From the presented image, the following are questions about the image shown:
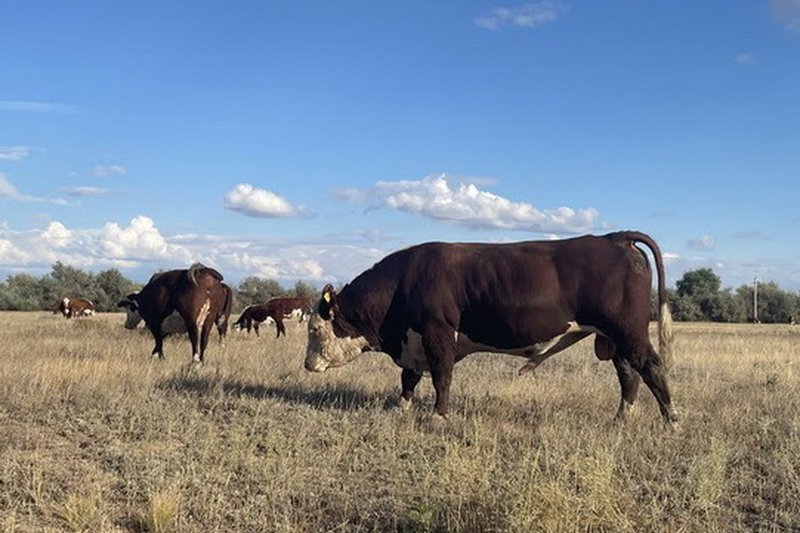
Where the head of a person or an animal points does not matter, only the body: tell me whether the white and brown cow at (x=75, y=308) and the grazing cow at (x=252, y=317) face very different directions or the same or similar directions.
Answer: same or similar directions

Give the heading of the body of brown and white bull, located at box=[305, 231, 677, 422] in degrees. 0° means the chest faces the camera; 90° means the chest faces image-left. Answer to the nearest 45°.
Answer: approximately 90°

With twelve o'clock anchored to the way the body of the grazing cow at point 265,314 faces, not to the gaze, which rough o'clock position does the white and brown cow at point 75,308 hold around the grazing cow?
The white and brown cow is roughly at 2 o'clock from the grazing cow.

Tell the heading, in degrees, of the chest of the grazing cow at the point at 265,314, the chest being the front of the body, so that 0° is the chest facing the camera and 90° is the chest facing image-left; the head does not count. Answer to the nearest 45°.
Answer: approximately 90°

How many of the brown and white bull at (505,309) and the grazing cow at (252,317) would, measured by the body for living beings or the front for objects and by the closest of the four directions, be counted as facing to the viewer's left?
2

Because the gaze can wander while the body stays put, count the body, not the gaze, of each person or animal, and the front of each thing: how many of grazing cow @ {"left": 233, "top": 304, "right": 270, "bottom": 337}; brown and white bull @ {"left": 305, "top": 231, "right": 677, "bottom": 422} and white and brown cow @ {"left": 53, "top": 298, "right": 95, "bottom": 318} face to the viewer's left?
3

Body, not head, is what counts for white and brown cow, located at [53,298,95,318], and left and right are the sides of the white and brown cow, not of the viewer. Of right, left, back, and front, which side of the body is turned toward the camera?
left

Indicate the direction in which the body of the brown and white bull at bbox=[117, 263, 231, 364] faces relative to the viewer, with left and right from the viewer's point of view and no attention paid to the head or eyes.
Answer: facing away from the viewer and to the left of the viewer

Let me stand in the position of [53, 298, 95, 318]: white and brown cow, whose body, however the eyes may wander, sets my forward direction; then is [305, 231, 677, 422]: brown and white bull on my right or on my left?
on my left

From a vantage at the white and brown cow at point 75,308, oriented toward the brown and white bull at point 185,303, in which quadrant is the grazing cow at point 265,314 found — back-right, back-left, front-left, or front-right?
front-left

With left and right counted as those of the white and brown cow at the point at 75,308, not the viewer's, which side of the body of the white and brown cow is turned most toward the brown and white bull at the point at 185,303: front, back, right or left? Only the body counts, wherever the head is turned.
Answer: left

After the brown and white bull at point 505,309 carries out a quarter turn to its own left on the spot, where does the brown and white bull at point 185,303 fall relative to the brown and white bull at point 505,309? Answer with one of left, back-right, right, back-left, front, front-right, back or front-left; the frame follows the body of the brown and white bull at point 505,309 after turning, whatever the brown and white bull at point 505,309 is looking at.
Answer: back-right

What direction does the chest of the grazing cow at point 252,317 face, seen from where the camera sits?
to the viewer's left

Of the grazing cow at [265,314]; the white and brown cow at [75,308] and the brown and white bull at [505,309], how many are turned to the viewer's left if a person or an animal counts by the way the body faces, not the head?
3
